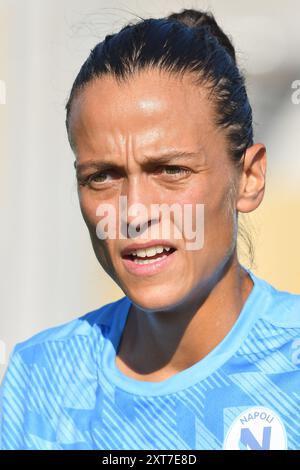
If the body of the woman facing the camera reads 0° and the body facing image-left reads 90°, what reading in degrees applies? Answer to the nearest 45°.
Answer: approximately 45°

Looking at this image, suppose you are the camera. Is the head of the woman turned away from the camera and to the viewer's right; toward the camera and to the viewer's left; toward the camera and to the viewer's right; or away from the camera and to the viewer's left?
toward the camera and to the viewer's left
